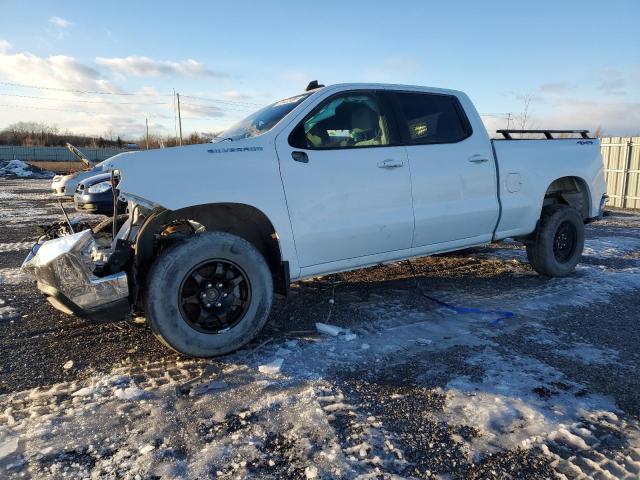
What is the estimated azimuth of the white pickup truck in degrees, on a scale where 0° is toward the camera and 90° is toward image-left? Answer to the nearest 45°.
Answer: approximately 45°

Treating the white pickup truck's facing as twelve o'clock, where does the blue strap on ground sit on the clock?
The blue strap on ground is roughly at 7 o'clock from the white pickup truck.

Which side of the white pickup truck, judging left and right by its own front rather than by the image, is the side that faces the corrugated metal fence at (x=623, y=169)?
back

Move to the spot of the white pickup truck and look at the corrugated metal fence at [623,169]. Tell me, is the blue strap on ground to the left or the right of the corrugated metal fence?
right
